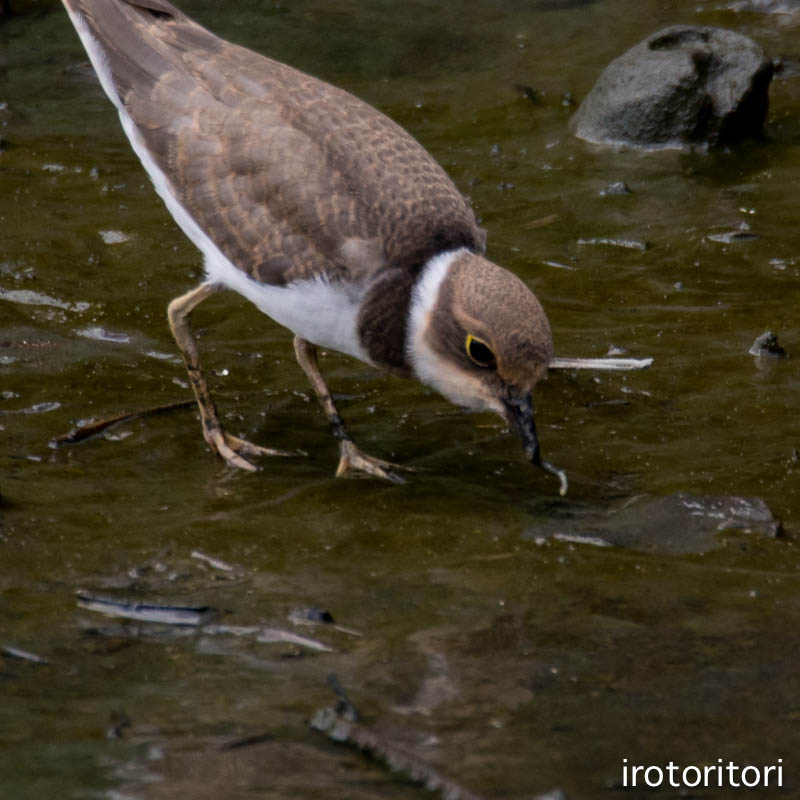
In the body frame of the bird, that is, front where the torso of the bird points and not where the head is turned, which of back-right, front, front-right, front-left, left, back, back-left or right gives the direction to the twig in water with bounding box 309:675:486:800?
right

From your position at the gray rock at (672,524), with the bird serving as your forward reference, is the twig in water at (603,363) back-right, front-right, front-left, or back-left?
front-right

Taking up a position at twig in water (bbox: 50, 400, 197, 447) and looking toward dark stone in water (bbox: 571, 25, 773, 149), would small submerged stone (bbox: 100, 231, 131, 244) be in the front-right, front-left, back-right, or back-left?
front-left

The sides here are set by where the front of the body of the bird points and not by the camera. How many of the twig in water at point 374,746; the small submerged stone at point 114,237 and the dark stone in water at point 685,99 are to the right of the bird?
1

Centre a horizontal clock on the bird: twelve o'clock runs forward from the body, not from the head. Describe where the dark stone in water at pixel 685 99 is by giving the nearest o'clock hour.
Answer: The dark stone in water is roughly at 10 o'clock from the bird.

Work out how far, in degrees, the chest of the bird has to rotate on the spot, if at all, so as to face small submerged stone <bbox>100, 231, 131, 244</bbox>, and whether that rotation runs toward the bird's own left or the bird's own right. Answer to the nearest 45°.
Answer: approximately 135° to the bird's own left

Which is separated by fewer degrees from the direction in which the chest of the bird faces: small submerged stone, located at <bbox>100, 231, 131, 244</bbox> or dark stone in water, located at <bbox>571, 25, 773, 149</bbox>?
the dark stone in water

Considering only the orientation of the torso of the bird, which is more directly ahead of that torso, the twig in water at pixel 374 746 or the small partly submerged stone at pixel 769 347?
the small partly submerged stone

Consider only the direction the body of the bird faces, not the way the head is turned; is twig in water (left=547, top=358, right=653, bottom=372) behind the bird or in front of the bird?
in front

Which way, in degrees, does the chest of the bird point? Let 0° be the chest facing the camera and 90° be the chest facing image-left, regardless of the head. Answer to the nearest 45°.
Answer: approximately 270°

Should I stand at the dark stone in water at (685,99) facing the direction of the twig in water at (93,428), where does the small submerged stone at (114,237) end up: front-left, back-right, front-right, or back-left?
front-right

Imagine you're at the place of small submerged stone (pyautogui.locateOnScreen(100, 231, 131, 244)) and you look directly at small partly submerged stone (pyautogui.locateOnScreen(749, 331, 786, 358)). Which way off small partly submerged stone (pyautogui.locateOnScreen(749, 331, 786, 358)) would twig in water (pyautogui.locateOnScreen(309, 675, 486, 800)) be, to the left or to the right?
right

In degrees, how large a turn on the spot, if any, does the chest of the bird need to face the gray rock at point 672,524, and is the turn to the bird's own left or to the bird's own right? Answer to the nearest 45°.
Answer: approximately 45° to the bird's own right

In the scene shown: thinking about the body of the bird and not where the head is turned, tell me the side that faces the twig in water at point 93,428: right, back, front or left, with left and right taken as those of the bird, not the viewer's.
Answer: back

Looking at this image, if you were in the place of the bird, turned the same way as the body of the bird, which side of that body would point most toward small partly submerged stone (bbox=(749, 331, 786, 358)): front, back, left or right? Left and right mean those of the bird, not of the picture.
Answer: front
